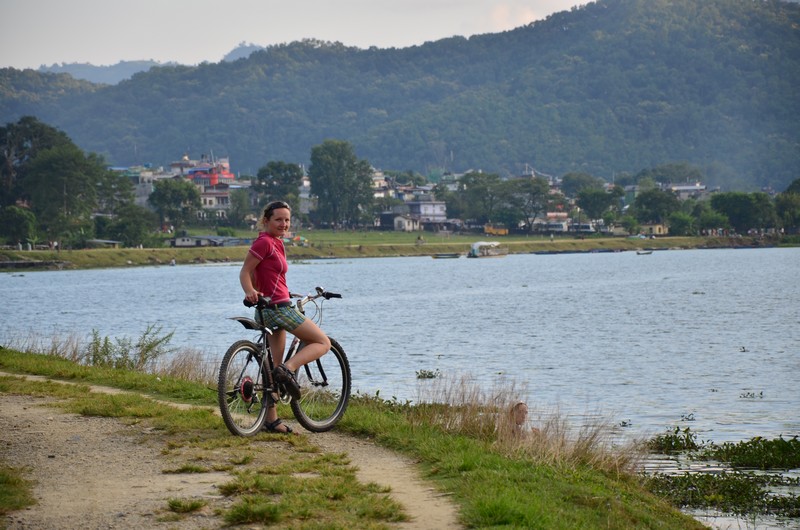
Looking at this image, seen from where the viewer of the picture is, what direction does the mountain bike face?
facing away from the viewer and to the right of the viewer
